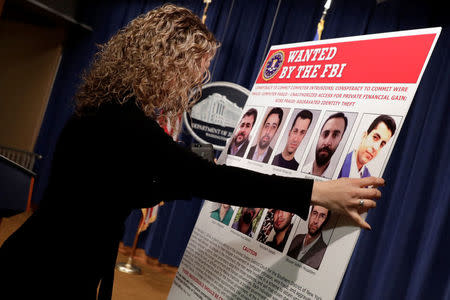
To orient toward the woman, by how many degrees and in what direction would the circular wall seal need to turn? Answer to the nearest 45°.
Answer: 0° — it already faces them

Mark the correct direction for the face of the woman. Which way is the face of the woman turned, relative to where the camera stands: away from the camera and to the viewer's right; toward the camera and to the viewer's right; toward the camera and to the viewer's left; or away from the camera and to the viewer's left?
away from the camera and to the viewer's right

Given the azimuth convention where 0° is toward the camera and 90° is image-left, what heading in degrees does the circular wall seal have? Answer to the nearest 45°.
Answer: approximately 0°
